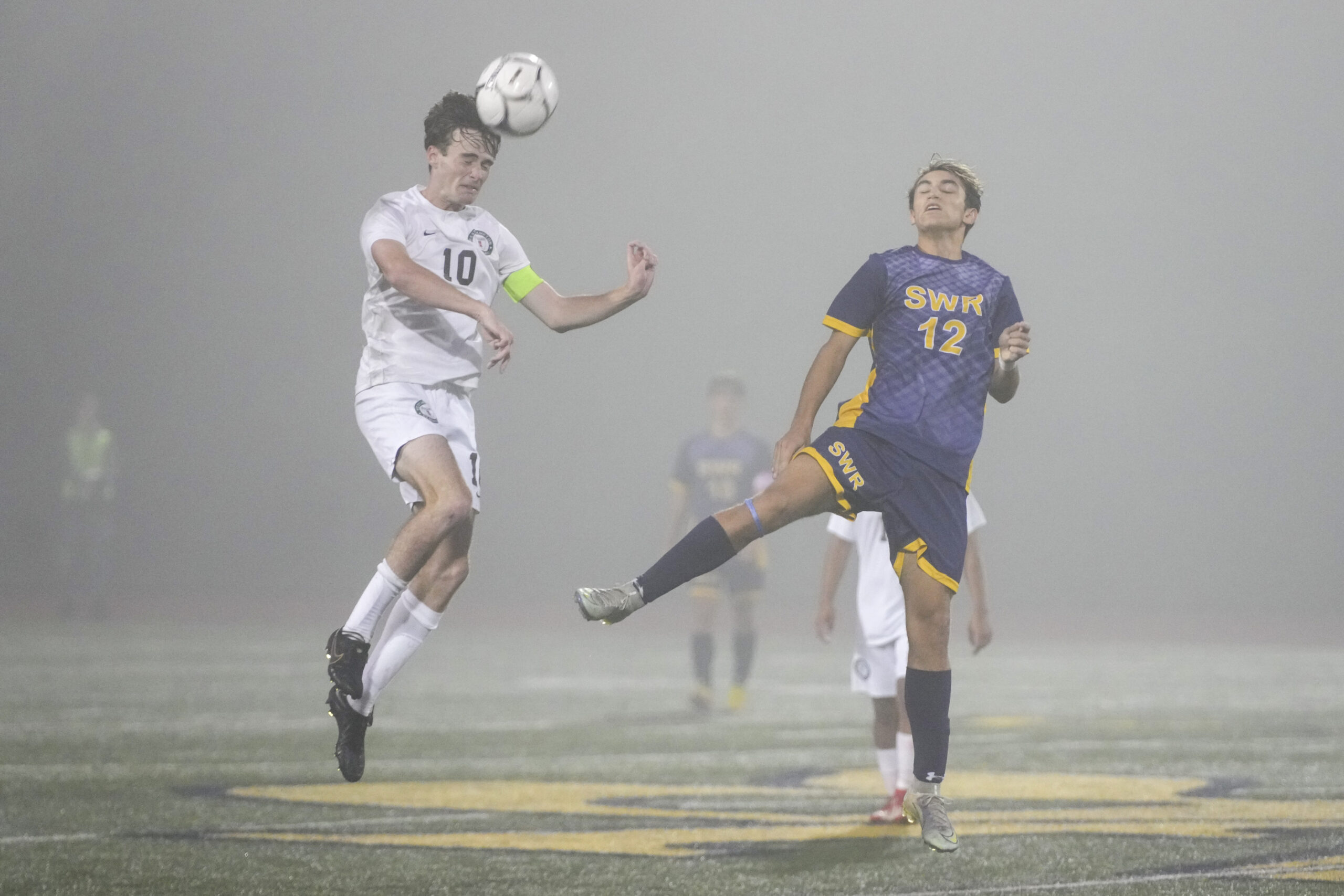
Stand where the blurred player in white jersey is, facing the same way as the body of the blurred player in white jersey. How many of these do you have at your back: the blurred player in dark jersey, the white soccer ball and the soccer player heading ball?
1

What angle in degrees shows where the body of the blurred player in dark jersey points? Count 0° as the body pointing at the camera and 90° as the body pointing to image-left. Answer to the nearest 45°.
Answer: approximately 0°

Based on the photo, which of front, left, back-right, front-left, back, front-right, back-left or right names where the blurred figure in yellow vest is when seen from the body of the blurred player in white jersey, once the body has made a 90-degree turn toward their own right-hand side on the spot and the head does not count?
front-right

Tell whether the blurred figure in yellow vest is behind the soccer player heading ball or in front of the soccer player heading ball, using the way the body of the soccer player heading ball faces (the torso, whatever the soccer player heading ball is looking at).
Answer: behind

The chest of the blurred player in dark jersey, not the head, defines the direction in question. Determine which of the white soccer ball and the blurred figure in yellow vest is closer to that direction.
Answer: the white soccer ball

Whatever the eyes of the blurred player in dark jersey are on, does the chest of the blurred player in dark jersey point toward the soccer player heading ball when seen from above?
yes

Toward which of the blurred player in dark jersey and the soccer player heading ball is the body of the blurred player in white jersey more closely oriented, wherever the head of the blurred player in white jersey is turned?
the soccer player heading ball

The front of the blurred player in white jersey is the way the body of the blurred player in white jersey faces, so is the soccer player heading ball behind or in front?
in front

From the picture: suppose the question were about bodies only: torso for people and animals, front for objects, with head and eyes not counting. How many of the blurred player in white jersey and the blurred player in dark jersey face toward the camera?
2

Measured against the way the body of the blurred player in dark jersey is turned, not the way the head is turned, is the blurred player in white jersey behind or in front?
in front

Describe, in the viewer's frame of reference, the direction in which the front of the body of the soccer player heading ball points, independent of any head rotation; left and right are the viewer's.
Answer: facing the viewer and to the right of the viewer
